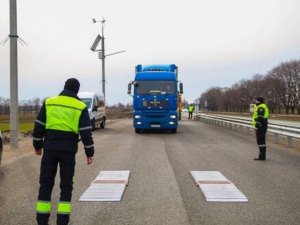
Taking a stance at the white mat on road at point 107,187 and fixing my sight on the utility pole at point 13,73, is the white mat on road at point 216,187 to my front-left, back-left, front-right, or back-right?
back-right

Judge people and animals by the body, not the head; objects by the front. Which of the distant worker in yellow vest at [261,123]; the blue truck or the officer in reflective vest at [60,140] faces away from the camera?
the officer in reflective vest

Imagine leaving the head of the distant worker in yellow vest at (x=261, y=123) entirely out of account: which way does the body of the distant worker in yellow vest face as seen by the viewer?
to the viewer's left

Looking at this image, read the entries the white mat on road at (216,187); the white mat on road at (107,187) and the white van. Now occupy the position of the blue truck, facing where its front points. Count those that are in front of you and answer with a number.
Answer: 2

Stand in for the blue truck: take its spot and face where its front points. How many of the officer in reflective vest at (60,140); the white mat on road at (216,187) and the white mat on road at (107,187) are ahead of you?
3

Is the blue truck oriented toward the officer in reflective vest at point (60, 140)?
yes

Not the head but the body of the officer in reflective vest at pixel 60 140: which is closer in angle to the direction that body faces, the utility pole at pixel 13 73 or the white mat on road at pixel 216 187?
the utility pole

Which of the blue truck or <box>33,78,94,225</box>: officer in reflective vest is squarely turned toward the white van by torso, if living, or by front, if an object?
the officer in reflective vest

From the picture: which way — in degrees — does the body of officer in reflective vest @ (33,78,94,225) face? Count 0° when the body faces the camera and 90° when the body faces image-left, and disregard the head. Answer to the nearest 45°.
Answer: approximately 180°

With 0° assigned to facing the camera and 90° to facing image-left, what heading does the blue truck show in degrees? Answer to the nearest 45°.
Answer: approximately 0°

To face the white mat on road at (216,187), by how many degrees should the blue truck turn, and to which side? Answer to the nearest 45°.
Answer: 0° — it already faces it

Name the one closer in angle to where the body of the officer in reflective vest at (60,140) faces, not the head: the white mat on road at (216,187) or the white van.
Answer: the white van
